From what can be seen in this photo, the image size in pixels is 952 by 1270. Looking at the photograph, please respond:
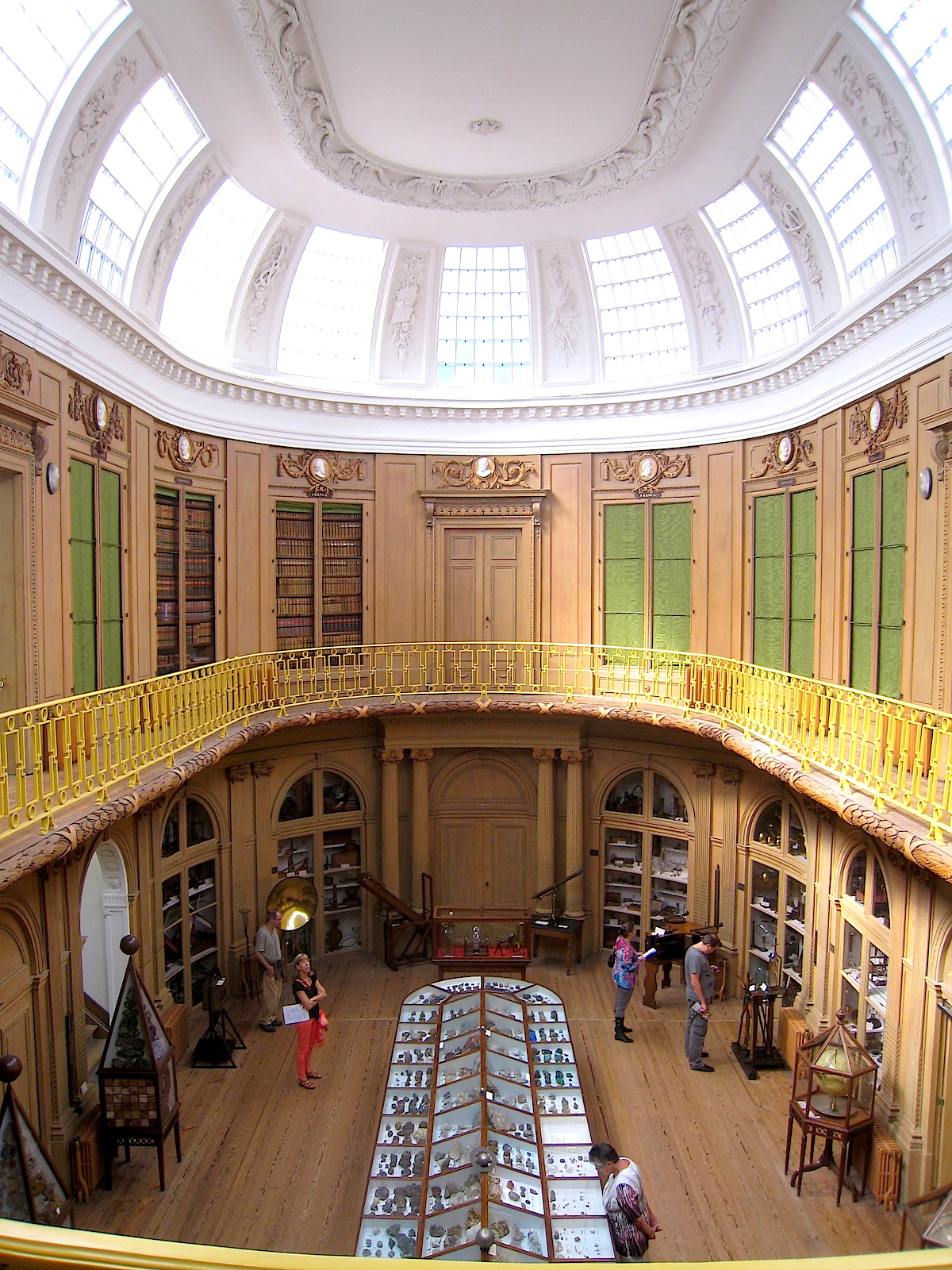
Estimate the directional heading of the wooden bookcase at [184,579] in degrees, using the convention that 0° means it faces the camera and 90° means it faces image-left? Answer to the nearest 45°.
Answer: approximately 315°

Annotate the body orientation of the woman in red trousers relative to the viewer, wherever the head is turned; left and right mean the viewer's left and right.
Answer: facing the viewer and to the right of the viewer

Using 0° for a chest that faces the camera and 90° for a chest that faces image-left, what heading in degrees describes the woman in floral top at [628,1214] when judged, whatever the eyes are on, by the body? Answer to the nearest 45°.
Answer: approximately 90°

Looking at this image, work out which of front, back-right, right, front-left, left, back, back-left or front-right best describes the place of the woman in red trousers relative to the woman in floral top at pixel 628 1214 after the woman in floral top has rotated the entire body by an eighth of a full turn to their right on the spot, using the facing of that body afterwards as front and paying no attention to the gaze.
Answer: front

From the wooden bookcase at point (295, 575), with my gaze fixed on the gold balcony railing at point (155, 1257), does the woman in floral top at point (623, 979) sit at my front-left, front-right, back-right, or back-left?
front-left

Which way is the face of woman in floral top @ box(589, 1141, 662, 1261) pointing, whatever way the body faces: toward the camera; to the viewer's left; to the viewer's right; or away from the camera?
to the viewer's left

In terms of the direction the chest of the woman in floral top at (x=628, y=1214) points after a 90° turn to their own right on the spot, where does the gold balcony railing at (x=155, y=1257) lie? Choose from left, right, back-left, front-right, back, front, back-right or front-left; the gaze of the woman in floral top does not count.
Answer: back

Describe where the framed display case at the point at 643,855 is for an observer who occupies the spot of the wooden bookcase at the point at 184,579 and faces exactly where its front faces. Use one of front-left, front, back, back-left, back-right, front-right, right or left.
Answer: front-left

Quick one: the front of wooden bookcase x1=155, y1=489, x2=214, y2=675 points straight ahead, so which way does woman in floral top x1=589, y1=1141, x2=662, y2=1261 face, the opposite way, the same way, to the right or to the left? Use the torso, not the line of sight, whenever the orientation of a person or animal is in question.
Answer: the opposite way

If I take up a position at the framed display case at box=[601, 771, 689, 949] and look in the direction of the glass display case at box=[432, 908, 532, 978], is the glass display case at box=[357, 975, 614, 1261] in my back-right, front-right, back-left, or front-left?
front-left
